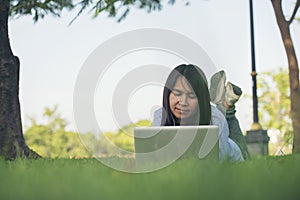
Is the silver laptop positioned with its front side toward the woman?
yes

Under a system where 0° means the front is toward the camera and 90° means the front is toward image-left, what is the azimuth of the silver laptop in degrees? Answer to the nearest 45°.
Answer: approximately 180°

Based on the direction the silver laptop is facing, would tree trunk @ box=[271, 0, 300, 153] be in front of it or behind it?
in front

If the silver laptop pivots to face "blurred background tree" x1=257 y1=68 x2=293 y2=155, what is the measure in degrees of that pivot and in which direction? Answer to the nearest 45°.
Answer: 0° — it already faces it
